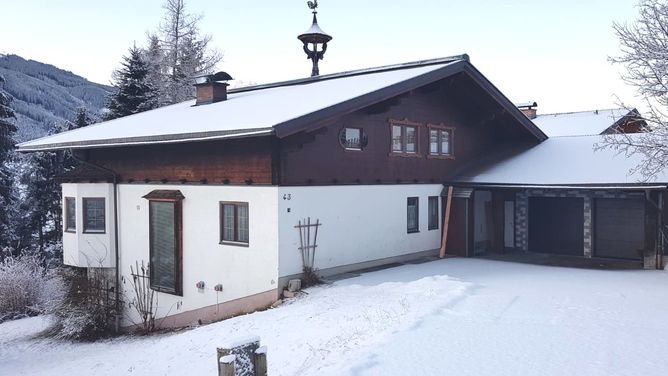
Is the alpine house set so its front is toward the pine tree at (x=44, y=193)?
no

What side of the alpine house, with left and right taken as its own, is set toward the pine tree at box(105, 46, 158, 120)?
back

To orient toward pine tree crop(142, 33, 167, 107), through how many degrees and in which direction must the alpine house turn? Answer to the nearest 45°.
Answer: approximately 180°

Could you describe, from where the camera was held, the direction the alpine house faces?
facing the viewer and to the right of the viewer

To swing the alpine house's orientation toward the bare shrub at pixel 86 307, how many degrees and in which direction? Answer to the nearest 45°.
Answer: approximately 135° to its right

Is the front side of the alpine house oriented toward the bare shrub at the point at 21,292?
no

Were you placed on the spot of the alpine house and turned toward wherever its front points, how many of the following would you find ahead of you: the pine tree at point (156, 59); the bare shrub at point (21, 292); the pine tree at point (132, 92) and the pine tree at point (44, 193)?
0
